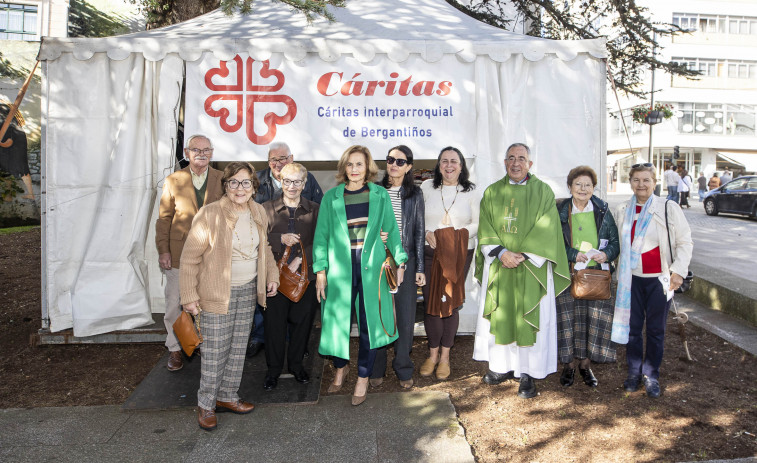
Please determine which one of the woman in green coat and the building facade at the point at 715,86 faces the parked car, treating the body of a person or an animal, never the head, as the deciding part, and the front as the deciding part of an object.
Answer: the building facade

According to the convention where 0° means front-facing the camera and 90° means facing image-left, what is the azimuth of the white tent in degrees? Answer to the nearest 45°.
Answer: approximately 0°

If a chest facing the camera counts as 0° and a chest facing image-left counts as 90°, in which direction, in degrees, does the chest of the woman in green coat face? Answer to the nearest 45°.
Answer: approximately 0°

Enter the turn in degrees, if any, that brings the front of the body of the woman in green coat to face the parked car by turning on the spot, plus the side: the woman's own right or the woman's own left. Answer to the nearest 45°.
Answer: approximately 135° to the woman's own left

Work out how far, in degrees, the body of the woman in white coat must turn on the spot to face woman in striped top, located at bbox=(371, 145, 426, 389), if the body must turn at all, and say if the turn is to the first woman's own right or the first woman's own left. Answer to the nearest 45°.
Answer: approximately 90° to the first woman's own right

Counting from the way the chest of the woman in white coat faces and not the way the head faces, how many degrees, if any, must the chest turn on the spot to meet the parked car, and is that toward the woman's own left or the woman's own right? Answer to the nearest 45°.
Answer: approximately 180°
